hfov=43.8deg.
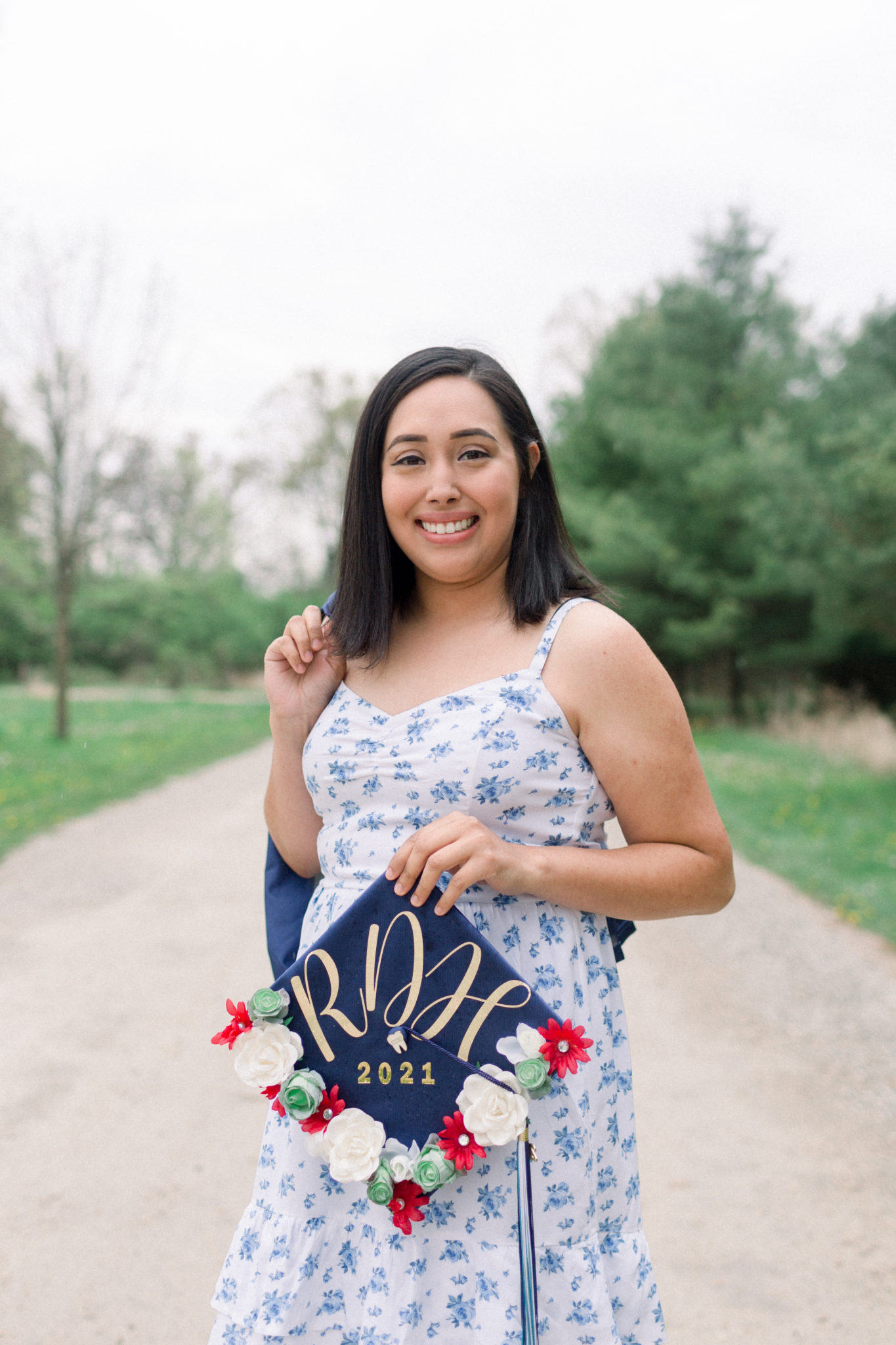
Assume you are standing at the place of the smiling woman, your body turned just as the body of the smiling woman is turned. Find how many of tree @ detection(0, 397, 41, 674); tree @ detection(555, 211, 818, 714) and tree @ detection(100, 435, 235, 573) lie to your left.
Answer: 0

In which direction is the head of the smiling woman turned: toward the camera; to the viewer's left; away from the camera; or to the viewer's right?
toward the camera

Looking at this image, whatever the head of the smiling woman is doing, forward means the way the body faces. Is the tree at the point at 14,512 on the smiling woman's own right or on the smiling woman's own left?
on the smiling woman's own right

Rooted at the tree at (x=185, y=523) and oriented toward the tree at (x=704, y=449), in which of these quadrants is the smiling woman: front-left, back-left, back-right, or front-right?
front-right

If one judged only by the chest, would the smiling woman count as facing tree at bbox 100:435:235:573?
no

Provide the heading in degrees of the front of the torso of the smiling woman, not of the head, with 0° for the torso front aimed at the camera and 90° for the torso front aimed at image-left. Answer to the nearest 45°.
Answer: approximately 45°

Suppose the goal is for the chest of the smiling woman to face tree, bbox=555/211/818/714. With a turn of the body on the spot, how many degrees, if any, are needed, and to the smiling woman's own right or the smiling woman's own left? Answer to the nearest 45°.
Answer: approximately 135° to the smiling woman's own right
